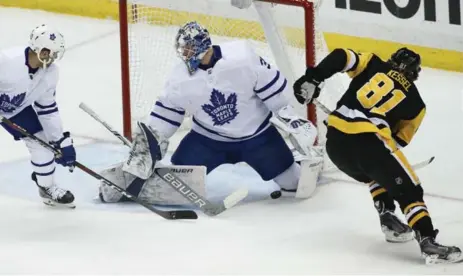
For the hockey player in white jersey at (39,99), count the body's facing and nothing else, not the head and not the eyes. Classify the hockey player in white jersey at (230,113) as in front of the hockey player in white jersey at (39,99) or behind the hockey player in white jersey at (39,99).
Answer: in front

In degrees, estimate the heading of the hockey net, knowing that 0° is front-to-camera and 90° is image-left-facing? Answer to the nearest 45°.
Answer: approximately 0°

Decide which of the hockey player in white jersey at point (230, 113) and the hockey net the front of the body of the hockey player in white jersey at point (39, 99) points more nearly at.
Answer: the hockey player in white jersey

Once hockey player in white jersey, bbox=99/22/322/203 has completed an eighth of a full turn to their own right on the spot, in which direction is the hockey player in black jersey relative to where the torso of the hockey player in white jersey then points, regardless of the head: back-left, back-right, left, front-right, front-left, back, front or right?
left

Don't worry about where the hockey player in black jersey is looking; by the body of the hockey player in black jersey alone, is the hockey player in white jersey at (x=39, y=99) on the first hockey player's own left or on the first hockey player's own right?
on the first hockey player's own left

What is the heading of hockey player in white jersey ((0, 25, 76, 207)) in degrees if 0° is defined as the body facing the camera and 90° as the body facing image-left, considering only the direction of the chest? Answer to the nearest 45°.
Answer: approximately 315°

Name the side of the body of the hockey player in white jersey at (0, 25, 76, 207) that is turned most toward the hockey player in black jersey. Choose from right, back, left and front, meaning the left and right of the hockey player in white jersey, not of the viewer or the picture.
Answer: front

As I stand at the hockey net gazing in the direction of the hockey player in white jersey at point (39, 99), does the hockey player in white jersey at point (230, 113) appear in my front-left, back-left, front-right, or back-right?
front-left

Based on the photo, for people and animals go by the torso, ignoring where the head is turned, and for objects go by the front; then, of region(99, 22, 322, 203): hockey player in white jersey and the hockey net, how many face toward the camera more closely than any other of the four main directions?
2

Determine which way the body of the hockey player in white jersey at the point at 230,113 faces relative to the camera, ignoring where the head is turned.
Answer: toward the camera

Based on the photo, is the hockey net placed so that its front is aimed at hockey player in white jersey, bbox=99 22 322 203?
yes
